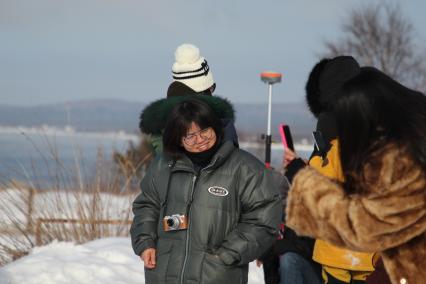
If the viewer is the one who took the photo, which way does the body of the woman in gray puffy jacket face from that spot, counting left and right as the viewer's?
facing the viewer

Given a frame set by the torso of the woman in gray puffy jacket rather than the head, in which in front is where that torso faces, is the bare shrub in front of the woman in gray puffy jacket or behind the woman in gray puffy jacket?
behind
